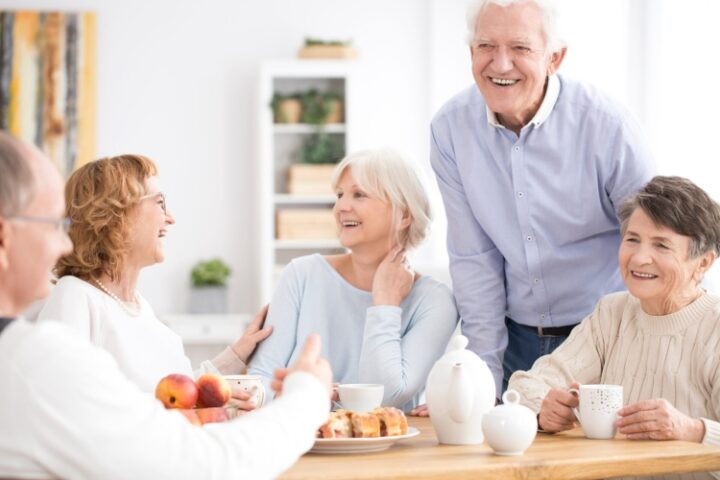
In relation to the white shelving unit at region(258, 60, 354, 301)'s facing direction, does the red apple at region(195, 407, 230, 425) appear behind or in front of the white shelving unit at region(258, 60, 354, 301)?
in front

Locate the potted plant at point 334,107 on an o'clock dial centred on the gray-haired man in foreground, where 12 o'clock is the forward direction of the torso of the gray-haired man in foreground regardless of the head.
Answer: The potted plant is roughly at 11 o'clock from the gray-haired man in foreground.

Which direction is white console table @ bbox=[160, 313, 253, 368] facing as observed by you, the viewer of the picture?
facing the viewer

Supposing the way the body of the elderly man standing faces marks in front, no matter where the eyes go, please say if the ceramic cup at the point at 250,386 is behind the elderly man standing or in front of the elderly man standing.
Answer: in front

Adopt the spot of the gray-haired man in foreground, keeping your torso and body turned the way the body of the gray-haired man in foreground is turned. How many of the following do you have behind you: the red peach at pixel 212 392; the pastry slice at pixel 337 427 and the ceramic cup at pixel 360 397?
0

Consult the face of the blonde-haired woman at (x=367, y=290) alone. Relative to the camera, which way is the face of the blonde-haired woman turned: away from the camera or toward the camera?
toward the camera

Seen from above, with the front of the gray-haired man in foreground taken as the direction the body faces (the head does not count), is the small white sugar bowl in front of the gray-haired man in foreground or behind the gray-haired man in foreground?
in front

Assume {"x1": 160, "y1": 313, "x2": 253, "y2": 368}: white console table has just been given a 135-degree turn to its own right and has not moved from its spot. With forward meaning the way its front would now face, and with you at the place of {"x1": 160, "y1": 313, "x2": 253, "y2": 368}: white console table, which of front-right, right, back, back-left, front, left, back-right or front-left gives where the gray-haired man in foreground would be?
back-left

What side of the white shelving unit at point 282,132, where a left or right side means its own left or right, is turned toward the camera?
front

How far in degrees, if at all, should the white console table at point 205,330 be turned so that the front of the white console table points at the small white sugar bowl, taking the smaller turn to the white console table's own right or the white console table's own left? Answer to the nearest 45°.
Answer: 0° — it already faces it

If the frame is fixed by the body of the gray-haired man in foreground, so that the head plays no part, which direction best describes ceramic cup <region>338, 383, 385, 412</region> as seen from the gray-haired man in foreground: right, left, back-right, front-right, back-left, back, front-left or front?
front

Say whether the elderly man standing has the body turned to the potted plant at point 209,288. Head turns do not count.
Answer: no

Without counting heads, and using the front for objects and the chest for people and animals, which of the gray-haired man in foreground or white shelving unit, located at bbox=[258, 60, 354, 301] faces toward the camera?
the white shelving unit
